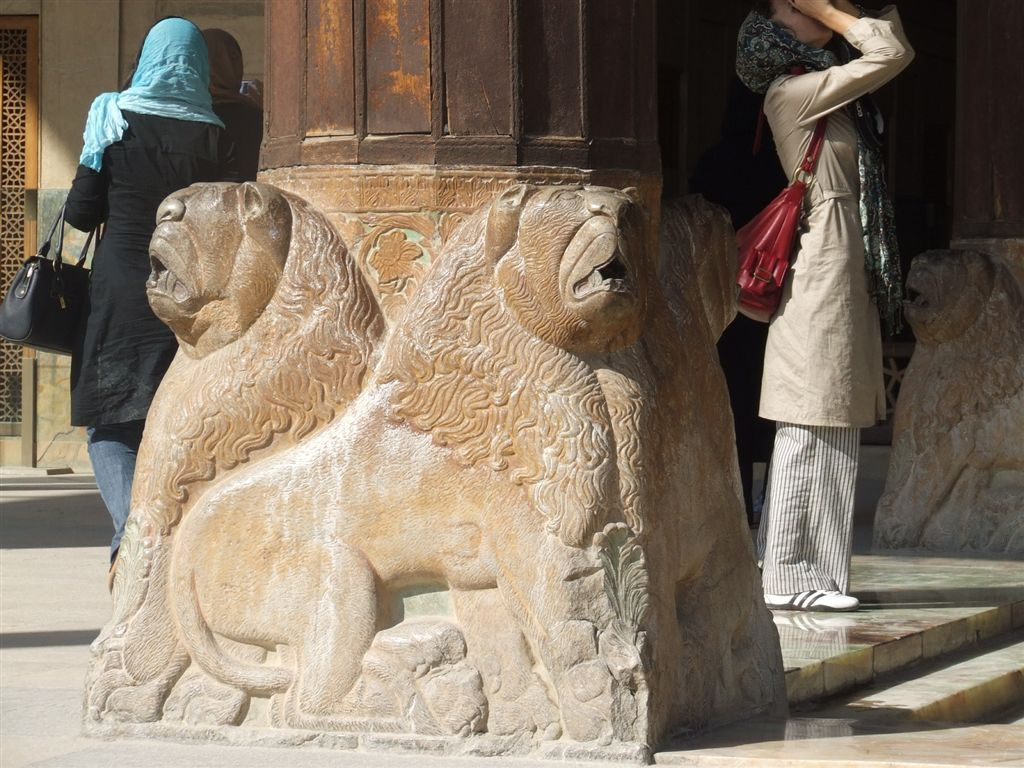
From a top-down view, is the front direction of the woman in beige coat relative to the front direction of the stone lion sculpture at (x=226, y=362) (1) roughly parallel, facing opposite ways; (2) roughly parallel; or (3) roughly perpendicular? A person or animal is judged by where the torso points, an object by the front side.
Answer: roughly parallel, facing opposite ways

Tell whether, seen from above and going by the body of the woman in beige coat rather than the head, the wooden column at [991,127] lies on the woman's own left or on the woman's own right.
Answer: on the woman's own left

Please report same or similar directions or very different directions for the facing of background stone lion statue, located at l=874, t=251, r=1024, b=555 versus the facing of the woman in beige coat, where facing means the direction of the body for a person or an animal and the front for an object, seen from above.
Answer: very different directions

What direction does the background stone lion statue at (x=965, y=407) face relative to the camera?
to the viewer's left

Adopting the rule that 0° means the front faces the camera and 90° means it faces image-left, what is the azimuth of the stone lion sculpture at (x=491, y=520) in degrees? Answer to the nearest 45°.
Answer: approximately 315°

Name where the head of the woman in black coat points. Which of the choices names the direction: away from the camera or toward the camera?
away from the camera

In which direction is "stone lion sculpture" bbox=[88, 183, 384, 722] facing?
to the viewer's left

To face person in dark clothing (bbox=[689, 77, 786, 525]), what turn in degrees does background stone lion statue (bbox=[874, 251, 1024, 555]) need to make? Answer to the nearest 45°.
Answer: approximately 45° to its right

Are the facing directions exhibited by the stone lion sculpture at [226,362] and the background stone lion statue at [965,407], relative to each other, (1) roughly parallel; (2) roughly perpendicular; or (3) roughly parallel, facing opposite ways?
roughly parallel

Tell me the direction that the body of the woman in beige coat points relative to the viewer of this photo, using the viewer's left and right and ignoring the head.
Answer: facing to the right of the viewer

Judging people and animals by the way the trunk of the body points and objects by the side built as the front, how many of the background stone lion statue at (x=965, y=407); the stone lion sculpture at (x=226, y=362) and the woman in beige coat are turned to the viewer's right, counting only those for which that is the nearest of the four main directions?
1

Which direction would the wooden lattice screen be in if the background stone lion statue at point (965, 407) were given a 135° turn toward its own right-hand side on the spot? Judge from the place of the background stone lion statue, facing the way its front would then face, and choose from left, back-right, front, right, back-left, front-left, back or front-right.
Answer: left

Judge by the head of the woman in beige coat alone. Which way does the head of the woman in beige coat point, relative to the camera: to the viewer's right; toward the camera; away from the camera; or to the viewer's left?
to the viewer's right

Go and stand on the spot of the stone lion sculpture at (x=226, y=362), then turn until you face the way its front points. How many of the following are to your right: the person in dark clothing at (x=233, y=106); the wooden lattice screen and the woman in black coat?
3

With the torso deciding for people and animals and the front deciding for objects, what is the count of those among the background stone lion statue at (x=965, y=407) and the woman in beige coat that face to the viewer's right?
1
